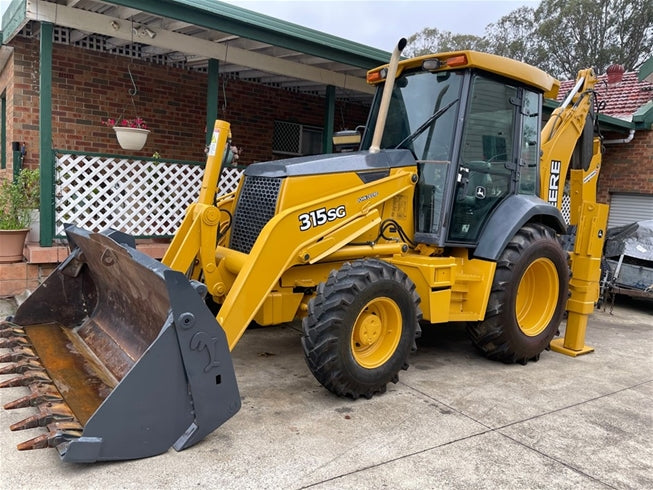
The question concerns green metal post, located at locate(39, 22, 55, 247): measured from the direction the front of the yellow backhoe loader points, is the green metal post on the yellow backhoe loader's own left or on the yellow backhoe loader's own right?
on the yellow backhoe loader's own right

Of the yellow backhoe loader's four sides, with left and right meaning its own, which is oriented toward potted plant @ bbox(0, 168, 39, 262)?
right

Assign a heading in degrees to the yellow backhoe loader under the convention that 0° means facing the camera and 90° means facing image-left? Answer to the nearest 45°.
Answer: approximately 45°

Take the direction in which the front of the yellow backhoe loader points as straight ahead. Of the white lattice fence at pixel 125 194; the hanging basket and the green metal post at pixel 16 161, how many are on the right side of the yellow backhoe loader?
3

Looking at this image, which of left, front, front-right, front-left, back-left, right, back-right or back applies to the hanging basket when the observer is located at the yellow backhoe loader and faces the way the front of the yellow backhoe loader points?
right

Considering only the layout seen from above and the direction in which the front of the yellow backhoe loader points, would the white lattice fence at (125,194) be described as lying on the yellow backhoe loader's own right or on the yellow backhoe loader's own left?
on the yellow backhoe loader's own right

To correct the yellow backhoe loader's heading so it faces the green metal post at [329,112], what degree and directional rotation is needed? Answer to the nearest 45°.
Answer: approximately 135° to its right

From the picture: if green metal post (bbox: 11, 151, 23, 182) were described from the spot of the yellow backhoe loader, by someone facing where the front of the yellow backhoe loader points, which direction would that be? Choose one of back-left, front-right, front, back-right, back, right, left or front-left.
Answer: right

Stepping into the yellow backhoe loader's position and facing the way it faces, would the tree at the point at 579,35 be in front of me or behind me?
behind

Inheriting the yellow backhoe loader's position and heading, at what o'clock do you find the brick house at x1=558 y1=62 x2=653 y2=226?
The brick house is roughly at 6 o'clock from the yellow backhoe loader.
